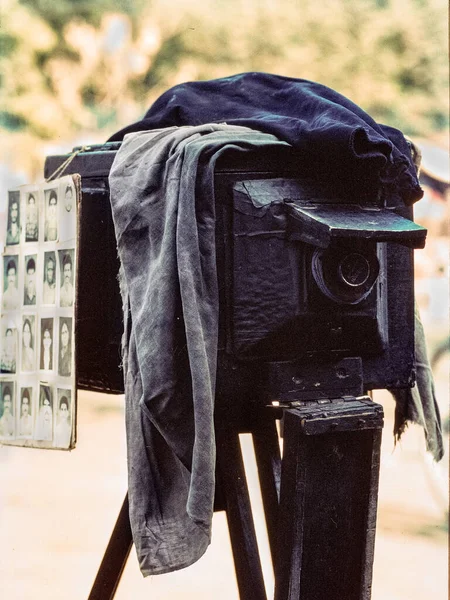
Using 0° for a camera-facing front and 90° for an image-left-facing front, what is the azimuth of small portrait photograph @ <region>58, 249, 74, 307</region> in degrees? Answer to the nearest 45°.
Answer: approximately 45°

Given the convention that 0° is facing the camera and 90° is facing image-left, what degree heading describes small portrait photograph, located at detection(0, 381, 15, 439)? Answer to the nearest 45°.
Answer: approximately 45°

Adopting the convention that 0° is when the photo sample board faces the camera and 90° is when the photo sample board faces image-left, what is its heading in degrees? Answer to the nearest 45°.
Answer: approximately 45°

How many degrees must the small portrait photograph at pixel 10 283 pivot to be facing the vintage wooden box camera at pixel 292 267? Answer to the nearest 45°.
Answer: approximately 90° to its left

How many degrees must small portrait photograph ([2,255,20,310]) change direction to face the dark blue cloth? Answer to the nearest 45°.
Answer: approximately 90° to its left

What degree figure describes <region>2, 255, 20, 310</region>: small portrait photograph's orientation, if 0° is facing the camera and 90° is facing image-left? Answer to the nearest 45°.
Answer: approximately 45°

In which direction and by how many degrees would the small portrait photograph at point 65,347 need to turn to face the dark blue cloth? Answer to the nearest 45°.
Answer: approximately 135° to its left

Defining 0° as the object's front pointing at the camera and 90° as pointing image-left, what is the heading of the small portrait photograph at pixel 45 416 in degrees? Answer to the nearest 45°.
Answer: approximately 45°

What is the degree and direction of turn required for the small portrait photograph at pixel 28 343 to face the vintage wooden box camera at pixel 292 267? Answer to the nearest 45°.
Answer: approximately 90° to its left

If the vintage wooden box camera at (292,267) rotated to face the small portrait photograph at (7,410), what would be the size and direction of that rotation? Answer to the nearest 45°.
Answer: approximately 180°
